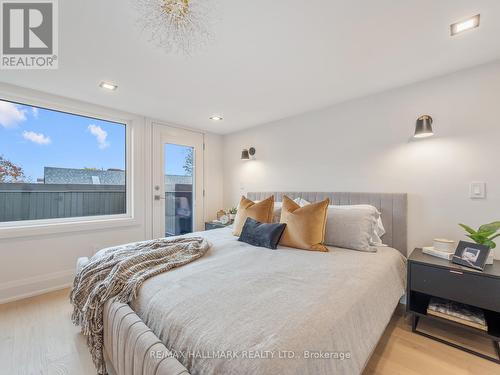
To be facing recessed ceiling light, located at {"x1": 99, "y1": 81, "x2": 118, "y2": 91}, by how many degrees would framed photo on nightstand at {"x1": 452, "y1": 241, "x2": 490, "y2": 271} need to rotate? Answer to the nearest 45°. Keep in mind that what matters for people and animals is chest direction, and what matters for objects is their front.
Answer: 0° — it already faces it

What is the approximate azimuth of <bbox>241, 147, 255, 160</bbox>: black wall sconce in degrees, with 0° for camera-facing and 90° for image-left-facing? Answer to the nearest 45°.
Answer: approximately 45°

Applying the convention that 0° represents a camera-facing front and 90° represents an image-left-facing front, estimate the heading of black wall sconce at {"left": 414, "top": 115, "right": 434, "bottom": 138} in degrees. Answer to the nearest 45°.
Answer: approximately 45°

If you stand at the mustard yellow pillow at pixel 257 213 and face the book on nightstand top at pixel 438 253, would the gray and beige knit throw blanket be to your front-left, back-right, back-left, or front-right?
back-right

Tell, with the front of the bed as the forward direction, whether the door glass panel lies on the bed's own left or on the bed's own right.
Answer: on the bed's own right

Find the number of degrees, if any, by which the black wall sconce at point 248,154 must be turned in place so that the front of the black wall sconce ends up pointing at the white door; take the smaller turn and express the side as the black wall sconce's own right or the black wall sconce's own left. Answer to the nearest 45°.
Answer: approximately 45° to the black wall sconce's own right

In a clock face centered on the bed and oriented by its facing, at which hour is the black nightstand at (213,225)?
The black nightstand is roughly at 4 o'clock from the bed.

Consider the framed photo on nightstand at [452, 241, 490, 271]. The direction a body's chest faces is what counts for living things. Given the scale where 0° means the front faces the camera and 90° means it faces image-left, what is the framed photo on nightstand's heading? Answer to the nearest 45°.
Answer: approximately 45°

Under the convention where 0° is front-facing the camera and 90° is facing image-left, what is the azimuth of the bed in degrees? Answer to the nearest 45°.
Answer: approximately 45°
